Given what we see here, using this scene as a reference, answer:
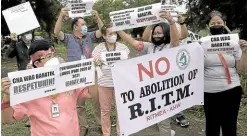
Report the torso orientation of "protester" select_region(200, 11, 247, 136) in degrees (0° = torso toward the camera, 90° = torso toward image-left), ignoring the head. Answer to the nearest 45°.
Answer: approximately 0°

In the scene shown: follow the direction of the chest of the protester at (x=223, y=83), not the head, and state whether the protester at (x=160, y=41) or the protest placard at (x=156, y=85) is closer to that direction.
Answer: the protest placard

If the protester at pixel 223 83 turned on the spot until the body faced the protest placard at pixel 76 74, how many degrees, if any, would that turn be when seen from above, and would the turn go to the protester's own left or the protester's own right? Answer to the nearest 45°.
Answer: approximately 45° to the protester's own right

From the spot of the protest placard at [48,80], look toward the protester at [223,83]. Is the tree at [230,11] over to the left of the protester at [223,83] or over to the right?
left

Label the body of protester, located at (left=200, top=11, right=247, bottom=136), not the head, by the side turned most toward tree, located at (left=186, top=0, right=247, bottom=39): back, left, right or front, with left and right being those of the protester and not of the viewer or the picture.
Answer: back

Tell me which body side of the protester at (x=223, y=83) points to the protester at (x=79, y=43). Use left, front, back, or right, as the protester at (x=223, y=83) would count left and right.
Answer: right

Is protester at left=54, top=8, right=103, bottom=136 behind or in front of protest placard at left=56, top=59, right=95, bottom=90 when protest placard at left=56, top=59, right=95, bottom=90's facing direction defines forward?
behind

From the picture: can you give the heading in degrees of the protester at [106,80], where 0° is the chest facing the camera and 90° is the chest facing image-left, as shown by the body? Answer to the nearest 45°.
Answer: approximately 0°
